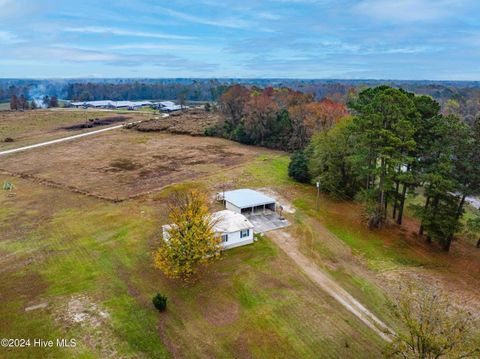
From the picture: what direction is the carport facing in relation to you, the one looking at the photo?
facing the viewer and to the right of the viewer

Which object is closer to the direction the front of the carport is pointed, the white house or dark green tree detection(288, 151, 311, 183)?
the white house

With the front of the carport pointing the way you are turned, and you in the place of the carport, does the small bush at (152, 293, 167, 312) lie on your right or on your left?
on your right

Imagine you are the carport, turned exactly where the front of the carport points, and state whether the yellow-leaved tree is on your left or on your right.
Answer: on your right

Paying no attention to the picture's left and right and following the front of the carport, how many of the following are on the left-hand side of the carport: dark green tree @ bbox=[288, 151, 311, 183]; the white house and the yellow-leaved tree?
1

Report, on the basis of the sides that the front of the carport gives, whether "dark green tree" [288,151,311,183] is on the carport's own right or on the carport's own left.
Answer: on the carport's own left

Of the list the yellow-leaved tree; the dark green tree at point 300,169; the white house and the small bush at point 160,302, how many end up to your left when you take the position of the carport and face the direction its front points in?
1

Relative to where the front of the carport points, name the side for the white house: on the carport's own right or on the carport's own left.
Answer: on the carport's own right
